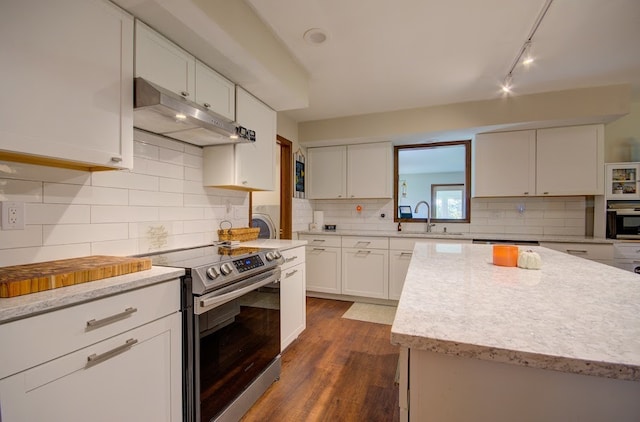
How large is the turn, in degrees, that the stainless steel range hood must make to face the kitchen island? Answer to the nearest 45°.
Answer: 0° — it already faces it

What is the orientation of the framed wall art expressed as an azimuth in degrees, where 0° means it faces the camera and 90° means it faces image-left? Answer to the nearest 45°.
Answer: approximately 315°

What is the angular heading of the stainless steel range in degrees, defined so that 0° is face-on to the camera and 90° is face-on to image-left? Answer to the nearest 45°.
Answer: approximately 315°

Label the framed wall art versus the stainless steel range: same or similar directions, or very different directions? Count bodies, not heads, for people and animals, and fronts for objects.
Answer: same or similar directions

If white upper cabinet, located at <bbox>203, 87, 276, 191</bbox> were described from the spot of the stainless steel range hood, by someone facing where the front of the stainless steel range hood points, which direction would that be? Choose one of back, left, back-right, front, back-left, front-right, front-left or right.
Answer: left

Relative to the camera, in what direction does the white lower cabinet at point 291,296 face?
facing the viewer and to the right of the viewer

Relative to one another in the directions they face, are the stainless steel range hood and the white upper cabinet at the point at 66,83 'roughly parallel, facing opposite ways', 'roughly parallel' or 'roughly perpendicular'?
roughly parallel

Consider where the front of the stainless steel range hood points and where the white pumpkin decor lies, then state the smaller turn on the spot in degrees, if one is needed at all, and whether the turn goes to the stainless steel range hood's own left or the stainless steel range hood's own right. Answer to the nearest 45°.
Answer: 0° — it already faces it

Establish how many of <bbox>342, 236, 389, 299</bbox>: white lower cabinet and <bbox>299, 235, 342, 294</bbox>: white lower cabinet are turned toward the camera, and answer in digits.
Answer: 2

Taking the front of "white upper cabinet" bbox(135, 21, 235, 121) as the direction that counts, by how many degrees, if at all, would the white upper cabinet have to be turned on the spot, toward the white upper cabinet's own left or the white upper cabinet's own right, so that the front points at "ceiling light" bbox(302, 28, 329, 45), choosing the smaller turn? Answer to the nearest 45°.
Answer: approximately 45° to the white upper cabinet's own left

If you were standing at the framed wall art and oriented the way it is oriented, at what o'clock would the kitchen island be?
The kitchen island is roughly at 1 o'clock from the framed wall art.

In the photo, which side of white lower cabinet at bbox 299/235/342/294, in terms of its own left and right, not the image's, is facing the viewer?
front

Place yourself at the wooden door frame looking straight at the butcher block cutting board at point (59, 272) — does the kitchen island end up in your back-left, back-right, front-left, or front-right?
front-left

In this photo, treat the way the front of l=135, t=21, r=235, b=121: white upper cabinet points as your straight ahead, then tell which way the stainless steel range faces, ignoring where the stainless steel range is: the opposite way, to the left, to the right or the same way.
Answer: the same way

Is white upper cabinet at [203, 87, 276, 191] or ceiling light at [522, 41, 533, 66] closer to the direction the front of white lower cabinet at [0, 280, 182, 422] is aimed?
the ceiling light

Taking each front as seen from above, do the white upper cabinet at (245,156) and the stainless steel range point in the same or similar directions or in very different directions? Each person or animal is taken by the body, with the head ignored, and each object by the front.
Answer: same or similar directions

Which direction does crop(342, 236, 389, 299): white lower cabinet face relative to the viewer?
toward the camera

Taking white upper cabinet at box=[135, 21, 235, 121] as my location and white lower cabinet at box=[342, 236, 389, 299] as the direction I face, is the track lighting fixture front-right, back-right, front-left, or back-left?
front-right
